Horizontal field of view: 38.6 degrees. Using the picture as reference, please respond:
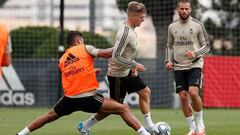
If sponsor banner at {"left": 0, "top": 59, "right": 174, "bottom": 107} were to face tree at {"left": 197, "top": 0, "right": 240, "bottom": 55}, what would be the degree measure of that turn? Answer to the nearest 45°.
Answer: approximately 135° to its left

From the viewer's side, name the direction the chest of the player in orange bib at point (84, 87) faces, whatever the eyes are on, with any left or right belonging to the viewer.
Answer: facing away from the viewer and to the right of the viewer

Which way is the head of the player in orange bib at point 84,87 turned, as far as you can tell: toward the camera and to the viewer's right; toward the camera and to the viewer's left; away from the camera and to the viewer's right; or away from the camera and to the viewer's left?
away from the camera and to the viewer's right
